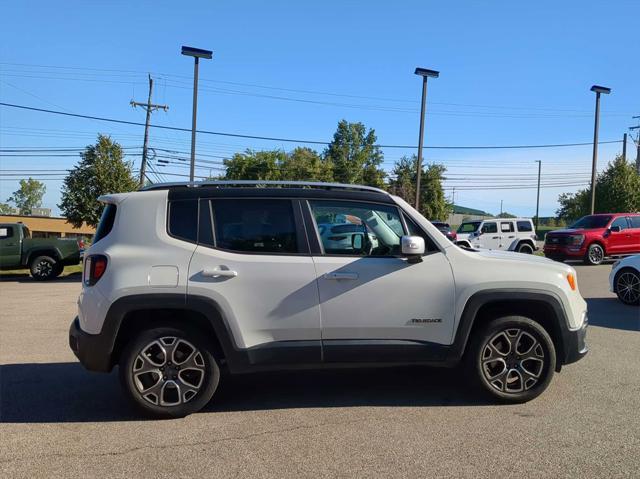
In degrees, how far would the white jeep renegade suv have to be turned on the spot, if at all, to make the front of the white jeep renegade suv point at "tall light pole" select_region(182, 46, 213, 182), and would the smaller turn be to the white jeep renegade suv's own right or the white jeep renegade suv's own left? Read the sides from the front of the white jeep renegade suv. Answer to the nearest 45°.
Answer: approximately 90° to the white jeep renegade suv's own left

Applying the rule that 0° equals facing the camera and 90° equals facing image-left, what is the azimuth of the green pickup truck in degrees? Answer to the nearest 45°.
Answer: approximately 90°

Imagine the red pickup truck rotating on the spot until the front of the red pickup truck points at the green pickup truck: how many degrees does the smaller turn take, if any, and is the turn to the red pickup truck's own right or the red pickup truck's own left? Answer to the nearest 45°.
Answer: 0° — it already faces it

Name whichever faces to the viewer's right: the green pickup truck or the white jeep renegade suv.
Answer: the white jeep renegade suv

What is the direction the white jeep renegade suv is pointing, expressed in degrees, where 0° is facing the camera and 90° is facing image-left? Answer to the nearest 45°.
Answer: approximately 270°

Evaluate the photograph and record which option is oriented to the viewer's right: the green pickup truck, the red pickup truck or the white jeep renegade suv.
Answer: the white jeep renegade suv

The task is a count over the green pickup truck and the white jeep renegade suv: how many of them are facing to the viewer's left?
1

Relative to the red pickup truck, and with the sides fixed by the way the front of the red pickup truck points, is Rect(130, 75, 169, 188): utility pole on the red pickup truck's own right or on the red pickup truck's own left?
on the red pickup truck's own right

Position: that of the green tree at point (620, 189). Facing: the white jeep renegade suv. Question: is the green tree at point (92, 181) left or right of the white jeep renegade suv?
right
